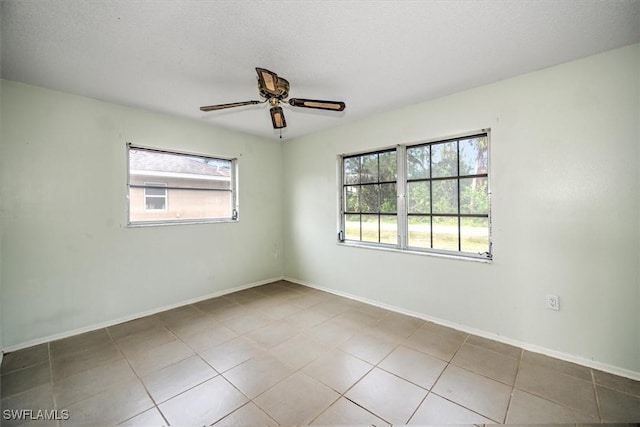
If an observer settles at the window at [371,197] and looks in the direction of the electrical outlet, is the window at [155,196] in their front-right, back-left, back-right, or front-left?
back-right

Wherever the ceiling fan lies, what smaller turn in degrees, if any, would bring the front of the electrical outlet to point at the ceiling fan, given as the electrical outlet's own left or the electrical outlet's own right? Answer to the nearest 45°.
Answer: approximately 45° to the electrical outlet's own right

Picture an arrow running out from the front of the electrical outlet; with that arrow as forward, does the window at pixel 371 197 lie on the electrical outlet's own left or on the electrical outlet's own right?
on the electrical outlet's own right

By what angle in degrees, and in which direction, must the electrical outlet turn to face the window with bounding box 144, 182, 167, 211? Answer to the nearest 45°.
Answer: approximately 45° to its right

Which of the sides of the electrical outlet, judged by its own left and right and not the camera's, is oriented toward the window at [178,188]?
right

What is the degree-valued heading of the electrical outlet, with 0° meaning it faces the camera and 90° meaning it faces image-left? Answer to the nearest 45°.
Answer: approximately 0°

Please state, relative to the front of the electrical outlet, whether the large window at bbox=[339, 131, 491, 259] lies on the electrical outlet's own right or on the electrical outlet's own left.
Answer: on the electrical outlet's own right
